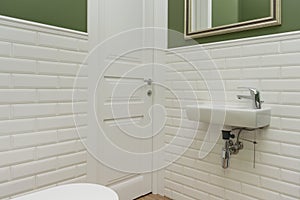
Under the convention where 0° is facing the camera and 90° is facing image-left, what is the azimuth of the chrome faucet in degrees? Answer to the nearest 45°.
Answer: approximately 90°
